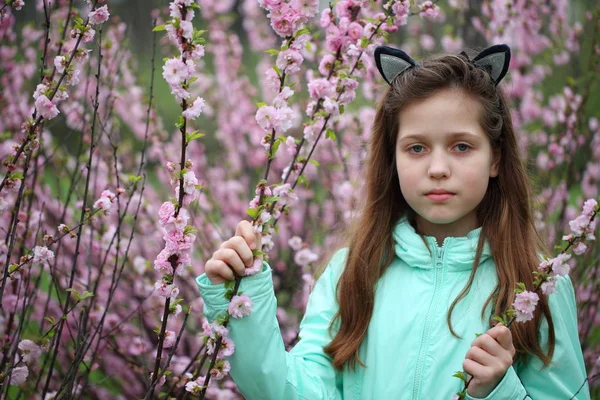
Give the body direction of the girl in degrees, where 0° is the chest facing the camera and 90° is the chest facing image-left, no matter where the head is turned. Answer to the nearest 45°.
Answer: approximately 0°
